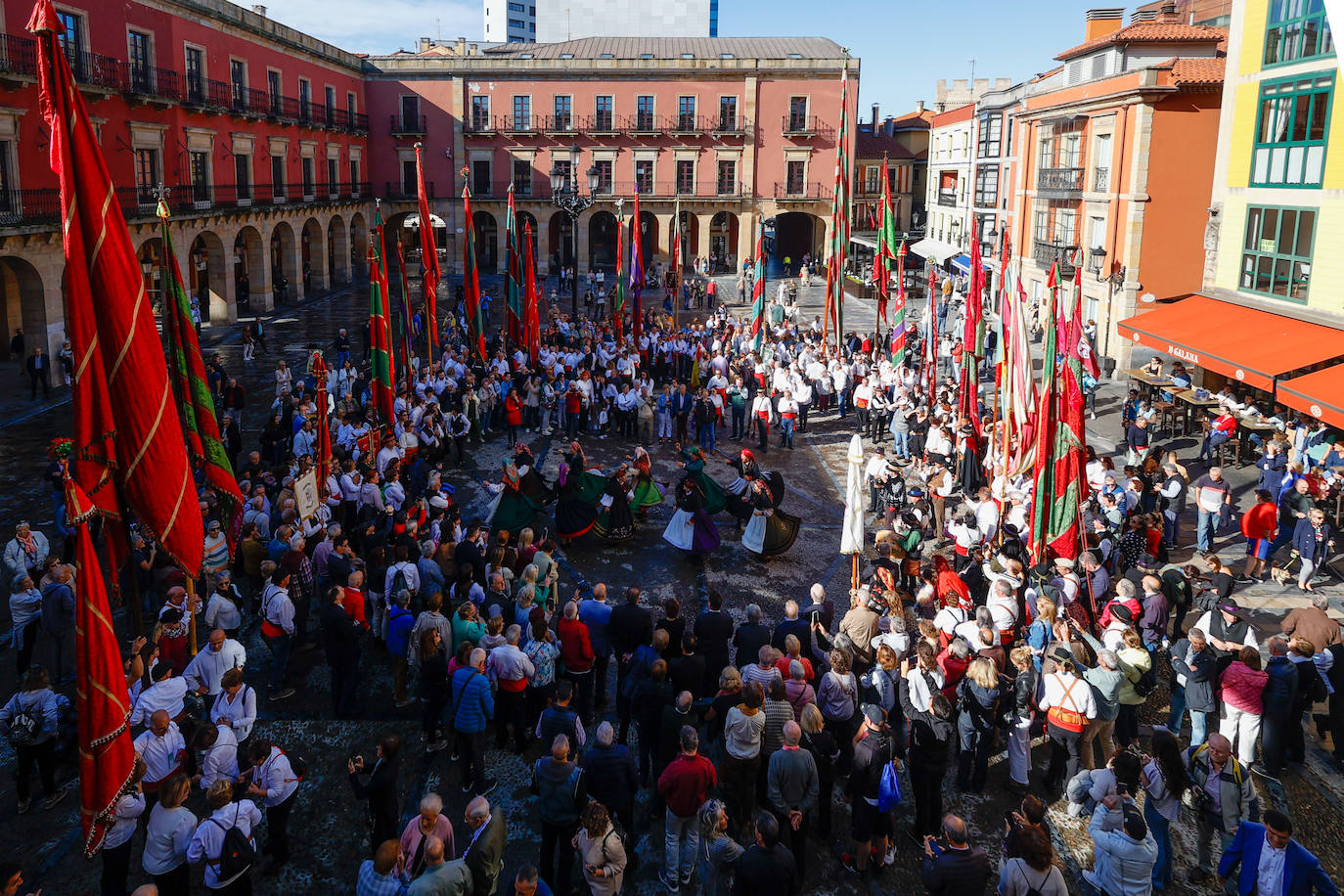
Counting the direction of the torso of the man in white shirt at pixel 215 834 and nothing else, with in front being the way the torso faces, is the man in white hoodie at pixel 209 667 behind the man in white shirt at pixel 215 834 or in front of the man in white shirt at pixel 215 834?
in front

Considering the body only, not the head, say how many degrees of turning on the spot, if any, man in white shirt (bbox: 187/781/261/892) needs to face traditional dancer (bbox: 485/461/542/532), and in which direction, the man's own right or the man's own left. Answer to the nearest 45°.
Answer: approximately 45° to the man's own right

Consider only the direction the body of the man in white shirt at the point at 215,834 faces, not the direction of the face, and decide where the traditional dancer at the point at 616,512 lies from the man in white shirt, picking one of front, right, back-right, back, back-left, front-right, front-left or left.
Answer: front-right

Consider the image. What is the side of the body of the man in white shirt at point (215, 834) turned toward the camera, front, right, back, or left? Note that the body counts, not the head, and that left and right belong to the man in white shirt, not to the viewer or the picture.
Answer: back

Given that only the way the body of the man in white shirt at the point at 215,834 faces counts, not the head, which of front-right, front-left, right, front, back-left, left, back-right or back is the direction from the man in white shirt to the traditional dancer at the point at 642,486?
front-right

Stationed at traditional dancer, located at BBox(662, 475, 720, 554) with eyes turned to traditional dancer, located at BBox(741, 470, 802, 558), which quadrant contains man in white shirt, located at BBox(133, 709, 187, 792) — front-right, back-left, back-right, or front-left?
back-right
